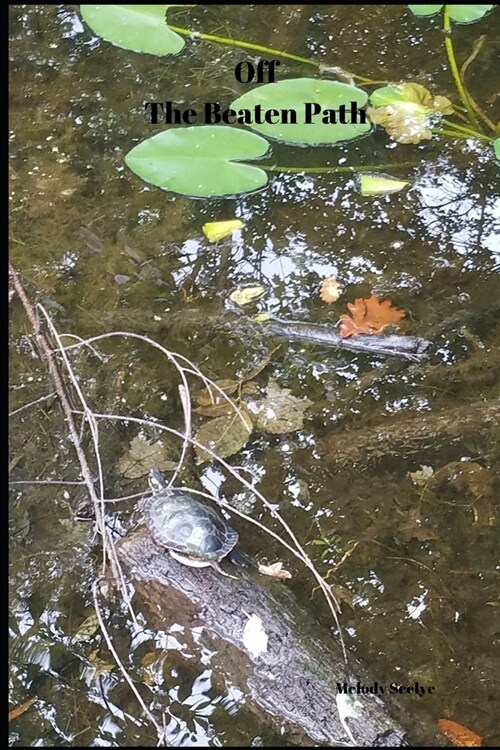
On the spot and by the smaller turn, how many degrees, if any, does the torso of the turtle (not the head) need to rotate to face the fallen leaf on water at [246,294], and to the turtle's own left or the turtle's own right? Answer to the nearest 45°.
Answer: approximately 45° to the turtle's own right

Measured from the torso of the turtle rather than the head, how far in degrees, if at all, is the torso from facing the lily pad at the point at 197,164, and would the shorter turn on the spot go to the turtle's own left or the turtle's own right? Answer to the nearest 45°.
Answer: approximately 45° to the turtle's own right

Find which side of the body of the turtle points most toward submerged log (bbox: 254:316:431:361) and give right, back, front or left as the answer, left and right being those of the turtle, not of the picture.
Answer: right

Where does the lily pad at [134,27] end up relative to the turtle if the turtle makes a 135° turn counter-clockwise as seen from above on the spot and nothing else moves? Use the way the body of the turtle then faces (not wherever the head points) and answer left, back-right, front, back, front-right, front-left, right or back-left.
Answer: back

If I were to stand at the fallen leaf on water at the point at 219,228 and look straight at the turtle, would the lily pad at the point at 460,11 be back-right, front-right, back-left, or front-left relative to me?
back-left

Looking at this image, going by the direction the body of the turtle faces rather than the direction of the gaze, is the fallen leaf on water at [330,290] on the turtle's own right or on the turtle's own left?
on the turtle's own right

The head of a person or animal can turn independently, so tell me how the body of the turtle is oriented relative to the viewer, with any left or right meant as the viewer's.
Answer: facing away from the viewer and to the left of the viewer
